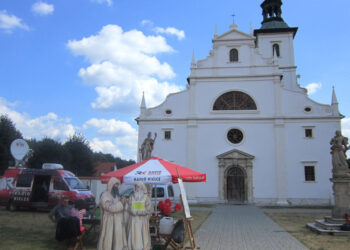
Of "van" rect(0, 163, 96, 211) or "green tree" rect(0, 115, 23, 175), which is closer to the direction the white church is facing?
the van

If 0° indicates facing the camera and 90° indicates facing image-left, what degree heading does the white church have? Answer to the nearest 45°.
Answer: approximately 0°

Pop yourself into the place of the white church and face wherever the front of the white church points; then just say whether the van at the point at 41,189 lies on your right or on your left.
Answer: on your right

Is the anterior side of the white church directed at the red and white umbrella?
yes

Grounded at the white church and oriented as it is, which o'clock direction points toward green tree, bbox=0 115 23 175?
The green tree is roughly at 3 o'clock from the white church.

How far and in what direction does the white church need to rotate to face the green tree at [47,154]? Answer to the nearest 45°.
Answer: approximately 90° to its right

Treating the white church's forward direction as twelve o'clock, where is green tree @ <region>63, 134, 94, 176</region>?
The green tree is roughly at 4 o'clock from the white church.
